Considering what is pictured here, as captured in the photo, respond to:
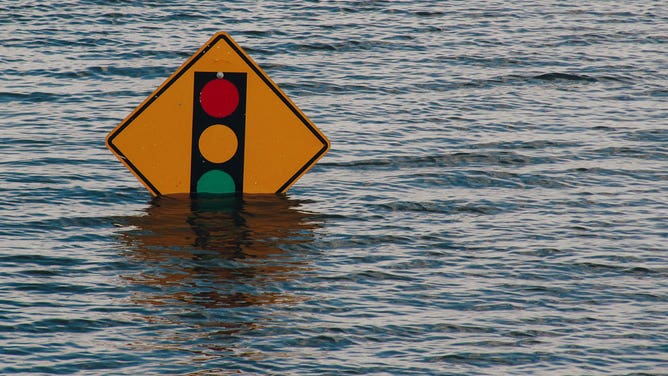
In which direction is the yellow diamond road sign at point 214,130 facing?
toward the camera
